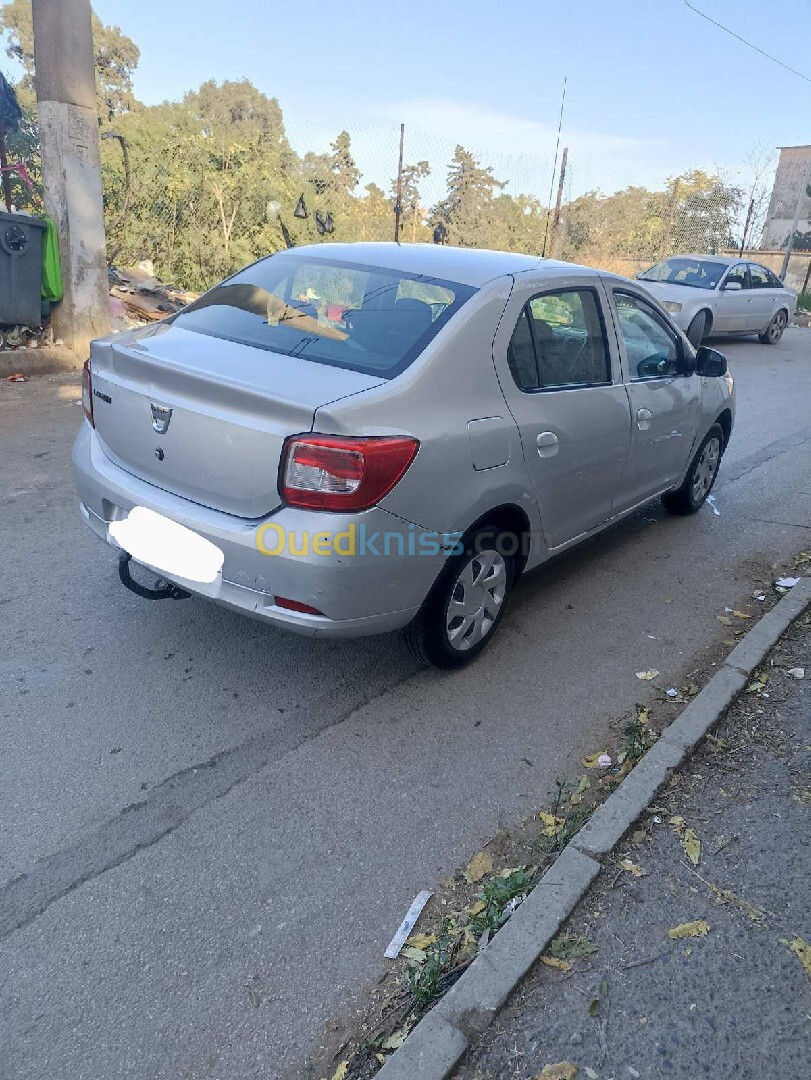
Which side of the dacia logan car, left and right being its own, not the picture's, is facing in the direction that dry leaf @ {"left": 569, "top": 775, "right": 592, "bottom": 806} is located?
right

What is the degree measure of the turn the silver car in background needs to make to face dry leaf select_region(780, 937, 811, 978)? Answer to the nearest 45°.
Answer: approximately 45° to its left

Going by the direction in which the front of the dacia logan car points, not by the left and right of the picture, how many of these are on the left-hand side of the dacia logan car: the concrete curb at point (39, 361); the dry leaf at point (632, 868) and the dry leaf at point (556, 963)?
1

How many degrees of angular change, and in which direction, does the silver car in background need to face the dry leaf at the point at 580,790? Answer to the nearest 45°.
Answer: approximately 45° to its left

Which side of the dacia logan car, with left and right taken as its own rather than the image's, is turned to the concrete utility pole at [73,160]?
left

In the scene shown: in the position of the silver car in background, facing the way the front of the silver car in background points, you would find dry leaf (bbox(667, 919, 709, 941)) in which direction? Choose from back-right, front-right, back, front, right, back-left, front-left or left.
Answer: front-left

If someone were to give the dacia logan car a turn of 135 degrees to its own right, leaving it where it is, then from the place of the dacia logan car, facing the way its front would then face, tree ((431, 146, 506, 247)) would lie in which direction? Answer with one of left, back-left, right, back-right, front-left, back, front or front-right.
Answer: back

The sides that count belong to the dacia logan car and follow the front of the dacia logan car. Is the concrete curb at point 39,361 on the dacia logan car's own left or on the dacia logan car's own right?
on the dacia logan car's own left

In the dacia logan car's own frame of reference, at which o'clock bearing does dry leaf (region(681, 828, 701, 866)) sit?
The dry leaf is roughly at 3 o'clock from the dacia logan car.

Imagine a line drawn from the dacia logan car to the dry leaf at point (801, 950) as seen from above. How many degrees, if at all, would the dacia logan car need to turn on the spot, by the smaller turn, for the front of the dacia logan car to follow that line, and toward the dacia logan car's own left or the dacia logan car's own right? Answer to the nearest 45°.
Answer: approximately 90° to the dacia logan car's own right

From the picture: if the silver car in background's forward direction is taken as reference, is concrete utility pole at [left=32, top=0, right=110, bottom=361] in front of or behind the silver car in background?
in front

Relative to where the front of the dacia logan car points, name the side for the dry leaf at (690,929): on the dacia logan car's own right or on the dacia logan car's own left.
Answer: on the dacia logan car's own right

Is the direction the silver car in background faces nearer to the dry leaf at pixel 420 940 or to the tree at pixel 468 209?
the dry leaf

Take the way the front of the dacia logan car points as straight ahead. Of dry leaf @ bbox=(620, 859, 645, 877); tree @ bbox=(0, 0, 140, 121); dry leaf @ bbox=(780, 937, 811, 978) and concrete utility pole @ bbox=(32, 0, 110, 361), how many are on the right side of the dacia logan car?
2

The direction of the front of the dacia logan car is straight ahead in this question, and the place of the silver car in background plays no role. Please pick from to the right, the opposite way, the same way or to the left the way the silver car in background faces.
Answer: the opposite way

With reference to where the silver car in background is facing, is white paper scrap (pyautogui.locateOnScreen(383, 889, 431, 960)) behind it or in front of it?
in front

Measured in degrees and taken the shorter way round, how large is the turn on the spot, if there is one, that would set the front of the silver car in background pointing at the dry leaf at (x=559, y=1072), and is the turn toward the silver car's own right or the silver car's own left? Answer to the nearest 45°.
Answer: approximately 45° to the silver car's own left

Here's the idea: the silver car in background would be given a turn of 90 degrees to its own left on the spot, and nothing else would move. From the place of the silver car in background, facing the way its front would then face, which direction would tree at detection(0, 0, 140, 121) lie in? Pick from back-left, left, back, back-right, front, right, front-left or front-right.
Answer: back

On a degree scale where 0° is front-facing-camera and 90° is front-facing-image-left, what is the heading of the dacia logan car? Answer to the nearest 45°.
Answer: approximately 225°
